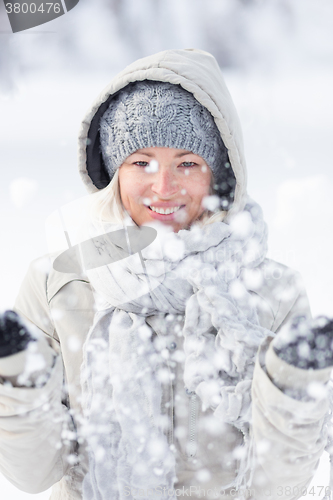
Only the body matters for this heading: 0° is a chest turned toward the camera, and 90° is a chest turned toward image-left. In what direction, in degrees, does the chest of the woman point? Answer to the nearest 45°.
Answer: approximately 0°
